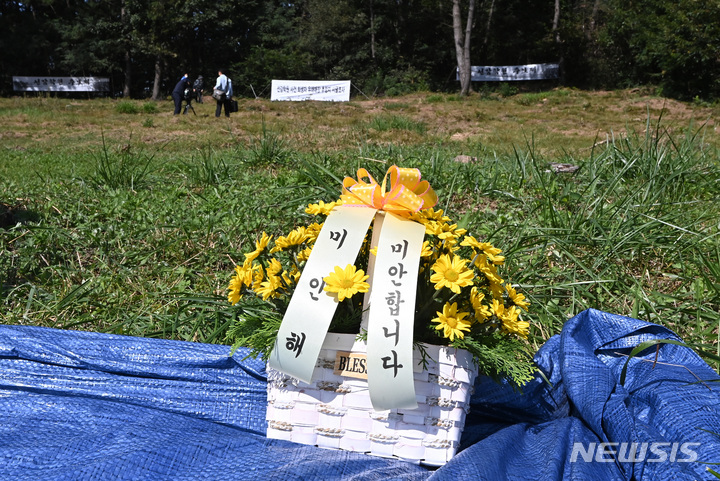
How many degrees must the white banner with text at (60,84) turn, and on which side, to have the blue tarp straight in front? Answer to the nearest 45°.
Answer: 0° — it already faces it

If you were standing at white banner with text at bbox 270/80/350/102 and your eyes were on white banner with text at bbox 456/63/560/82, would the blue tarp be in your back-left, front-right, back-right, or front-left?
back-right

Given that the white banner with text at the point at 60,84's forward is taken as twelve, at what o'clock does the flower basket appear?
The flower basket is roughly at 12 o'clock from the white banner with text.

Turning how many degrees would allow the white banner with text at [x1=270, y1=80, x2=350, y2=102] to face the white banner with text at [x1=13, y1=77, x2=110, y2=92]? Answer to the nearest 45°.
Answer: approximately 135° to its right

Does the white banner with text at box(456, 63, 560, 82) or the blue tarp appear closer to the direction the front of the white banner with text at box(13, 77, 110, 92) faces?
the blue tarp

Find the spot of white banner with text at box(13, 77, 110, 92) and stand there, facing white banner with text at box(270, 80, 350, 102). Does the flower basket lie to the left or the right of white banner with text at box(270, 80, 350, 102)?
right

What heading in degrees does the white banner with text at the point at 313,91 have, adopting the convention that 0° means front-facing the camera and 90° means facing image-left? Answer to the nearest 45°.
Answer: approximately 0°

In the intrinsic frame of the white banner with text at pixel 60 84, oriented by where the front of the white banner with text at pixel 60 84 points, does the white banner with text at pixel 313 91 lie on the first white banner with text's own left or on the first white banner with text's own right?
on the first white banner with text's own left

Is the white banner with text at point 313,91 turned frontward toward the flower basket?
yes

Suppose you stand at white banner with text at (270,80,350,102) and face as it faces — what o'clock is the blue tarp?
The blue tarp is roughly at 12 o'clock from the white banner with text.

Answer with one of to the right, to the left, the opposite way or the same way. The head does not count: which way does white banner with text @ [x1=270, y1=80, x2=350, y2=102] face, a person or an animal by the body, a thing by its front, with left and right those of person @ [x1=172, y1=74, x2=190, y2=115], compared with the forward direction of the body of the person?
to the right

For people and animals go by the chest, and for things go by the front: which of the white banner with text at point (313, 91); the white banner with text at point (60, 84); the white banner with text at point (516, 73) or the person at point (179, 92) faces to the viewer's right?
the person
